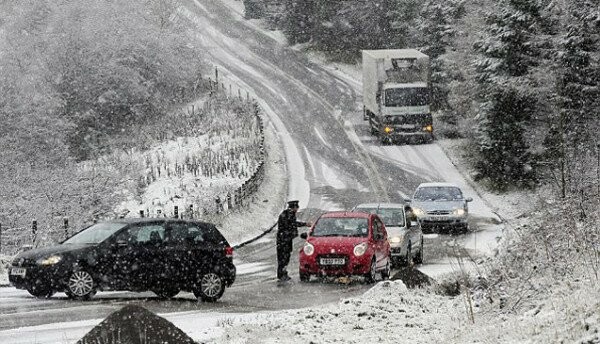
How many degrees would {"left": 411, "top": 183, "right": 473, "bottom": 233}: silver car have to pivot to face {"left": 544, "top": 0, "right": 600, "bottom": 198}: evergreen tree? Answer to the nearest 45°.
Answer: approximately 135° to its left

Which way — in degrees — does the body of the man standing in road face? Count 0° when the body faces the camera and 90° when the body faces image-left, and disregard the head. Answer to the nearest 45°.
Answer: approximately 270°

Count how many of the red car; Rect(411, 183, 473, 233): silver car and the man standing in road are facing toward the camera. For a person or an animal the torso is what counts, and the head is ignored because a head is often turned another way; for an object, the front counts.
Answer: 2

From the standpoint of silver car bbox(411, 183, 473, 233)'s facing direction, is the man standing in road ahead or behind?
ahead

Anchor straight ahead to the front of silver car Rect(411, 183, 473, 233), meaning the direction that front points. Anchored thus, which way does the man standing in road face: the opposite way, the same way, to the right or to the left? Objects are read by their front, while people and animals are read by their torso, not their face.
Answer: to the left

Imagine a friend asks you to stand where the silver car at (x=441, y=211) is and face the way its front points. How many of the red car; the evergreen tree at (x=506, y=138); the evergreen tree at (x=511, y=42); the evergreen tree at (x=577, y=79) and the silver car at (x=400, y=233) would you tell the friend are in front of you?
2

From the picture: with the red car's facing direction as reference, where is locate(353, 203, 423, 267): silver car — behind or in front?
behind

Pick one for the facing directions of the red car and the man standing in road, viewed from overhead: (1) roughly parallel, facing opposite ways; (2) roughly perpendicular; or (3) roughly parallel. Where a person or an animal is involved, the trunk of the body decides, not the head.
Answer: roughly perpendicular

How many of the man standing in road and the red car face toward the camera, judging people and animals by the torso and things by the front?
1

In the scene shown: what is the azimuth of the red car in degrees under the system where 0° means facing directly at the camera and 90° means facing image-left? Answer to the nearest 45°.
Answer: approximately 0°

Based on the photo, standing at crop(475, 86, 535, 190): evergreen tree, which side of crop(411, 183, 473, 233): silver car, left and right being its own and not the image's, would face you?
back
